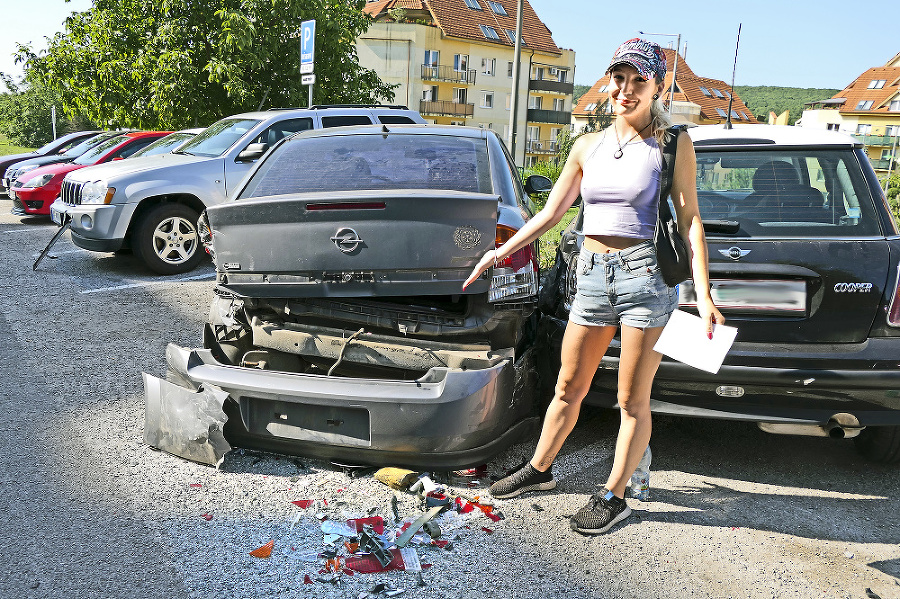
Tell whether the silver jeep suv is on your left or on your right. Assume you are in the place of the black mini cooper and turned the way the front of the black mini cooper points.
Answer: on your left

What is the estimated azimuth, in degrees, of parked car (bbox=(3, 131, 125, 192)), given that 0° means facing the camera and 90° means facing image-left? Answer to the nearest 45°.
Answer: approximately 45°

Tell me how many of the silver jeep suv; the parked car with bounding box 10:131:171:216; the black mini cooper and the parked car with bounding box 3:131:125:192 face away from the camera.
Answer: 1

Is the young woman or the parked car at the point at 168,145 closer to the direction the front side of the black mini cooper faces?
the parked car

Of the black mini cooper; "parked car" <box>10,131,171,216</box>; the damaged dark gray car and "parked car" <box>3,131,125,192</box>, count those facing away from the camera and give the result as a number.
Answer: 2

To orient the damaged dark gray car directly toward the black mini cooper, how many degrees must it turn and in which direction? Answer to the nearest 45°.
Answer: approximately 90° to its right

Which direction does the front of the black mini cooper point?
away from the camera

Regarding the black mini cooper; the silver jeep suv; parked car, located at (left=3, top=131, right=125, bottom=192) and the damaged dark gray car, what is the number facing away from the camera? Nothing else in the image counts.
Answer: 2

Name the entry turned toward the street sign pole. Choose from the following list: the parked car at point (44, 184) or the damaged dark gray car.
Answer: the damaged dark gray car

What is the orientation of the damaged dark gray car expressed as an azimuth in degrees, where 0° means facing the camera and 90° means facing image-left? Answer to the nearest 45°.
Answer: approximately 180°

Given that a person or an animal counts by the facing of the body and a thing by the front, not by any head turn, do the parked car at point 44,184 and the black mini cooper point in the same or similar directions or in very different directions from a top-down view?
very different directions

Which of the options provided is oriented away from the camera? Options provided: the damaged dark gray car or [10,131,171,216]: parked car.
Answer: the damaged dark gray car

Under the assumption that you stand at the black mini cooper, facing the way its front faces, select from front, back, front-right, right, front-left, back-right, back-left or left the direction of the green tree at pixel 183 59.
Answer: front-left

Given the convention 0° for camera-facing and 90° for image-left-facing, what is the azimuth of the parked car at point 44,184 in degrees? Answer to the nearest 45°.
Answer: approximately 45°

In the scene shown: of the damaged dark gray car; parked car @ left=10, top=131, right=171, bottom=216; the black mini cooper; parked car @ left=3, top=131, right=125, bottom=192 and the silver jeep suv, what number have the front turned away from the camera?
2
